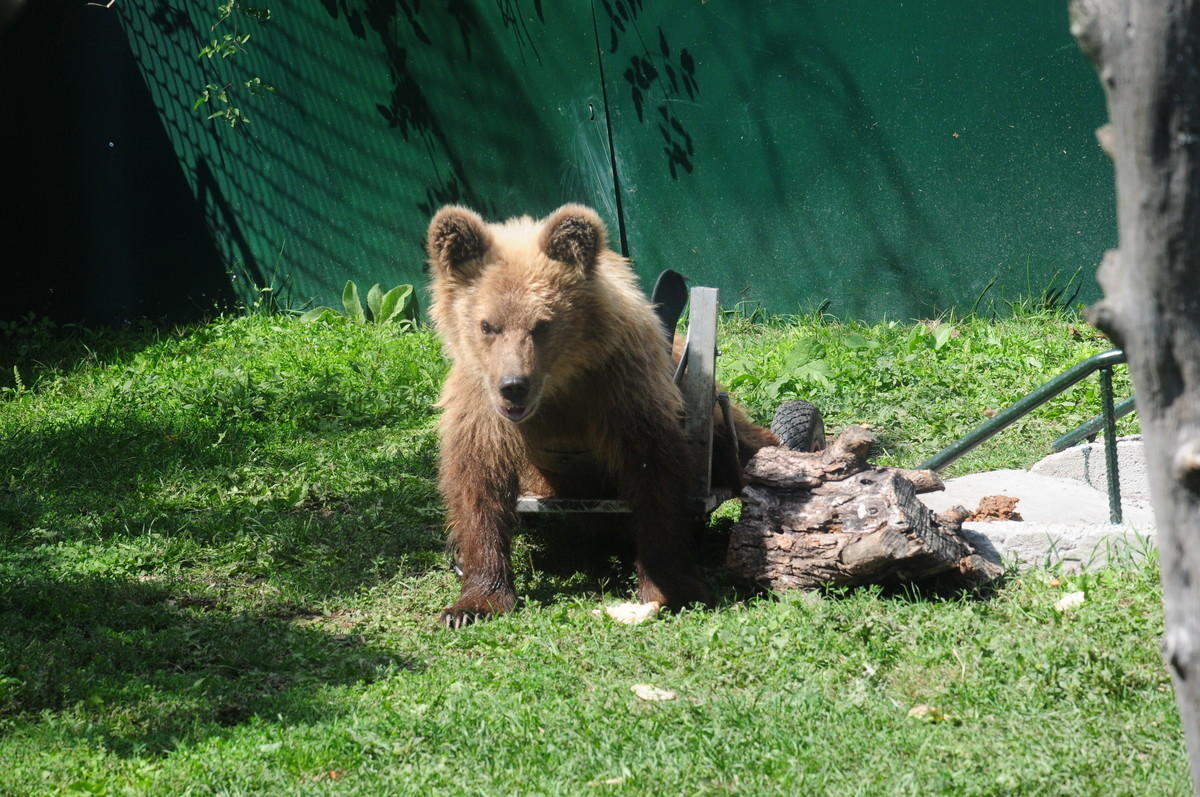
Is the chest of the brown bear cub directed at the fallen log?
no

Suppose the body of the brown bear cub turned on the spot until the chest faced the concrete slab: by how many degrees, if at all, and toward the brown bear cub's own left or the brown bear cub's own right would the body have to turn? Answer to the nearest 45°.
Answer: approximately 135° to the brown bear cub's own left

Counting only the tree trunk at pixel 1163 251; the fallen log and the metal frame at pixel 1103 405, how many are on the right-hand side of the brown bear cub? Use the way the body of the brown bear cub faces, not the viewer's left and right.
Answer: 0

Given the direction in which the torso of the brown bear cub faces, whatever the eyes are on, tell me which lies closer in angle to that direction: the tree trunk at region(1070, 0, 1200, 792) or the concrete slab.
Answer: the tree trunk

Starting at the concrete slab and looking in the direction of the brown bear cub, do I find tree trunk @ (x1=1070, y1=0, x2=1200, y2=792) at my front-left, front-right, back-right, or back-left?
front-left

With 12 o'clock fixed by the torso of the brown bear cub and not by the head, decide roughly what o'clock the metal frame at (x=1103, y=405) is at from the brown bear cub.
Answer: The metal frame is roughly at 8 o'clock from the brown bear cub.

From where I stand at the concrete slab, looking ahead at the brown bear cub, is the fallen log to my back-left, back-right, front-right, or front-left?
front-left

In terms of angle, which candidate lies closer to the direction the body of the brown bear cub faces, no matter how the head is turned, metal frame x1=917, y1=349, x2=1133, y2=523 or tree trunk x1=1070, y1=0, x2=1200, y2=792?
the tree trunk

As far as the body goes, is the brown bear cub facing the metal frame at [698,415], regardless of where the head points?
no

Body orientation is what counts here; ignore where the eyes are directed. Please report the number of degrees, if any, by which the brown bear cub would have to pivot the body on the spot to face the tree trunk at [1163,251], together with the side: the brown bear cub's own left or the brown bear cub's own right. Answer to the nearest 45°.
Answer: approximately 45° to the brown bear cub's own left
